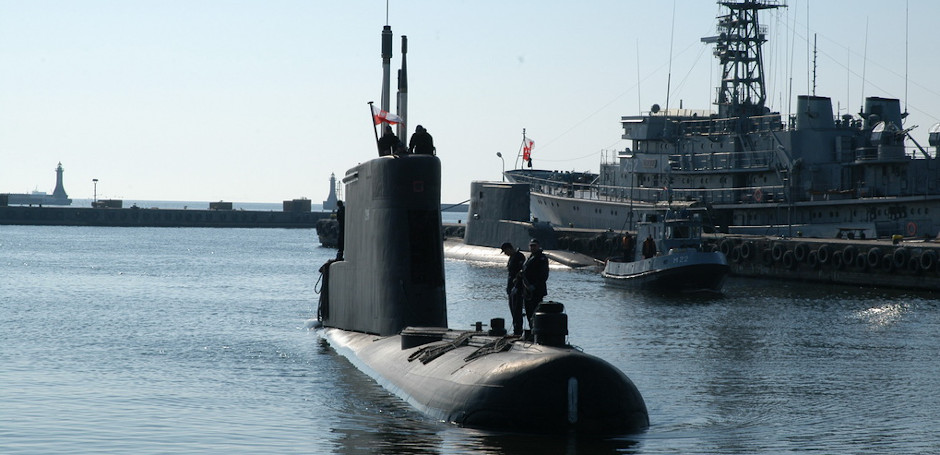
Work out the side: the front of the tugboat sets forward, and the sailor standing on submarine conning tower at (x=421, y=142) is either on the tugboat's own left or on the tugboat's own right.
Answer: on the tugboat's own right

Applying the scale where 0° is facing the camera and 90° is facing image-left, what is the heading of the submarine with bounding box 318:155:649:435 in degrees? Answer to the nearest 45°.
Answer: approximately 315°

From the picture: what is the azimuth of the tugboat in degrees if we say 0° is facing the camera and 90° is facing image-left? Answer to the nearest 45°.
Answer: approximately 315°

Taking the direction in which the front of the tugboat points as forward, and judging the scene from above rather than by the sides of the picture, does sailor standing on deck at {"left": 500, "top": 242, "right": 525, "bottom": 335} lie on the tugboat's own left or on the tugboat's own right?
on the tugboat's own right

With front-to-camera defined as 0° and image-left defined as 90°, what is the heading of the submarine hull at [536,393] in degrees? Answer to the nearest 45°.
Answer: approximately 315°

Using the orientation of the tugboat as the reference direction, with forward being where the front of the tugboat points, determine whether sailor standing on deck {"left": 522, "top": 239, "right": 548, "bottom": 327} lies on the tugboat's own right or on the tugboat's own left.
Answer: on the tugboat's own right
